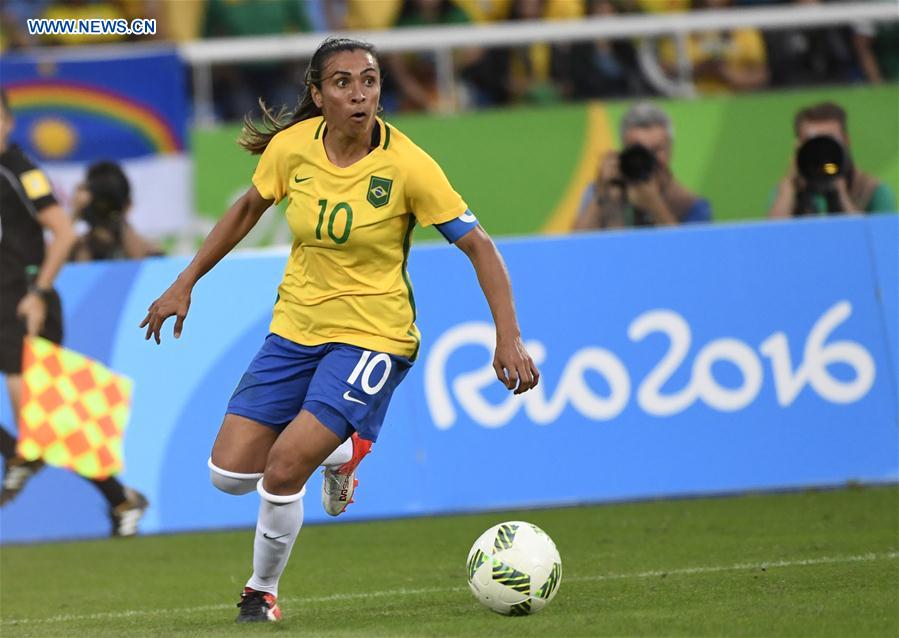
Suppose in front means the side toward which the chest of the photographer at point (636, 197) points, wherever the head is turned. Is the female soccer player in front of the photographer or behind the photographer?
in front

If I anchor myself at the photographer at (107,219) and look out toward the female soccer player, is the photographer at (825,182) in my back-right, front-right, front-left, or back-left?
front-left

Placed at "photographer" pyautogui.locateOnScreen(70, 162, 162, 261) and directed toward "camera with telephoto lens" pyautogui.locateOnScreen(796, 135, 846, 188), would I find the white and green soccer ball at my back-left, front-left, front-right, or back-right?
front-right

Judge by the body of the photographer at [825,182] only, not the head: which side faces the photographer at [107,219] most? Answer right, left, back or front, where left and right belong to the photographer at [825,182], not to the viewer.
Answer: right

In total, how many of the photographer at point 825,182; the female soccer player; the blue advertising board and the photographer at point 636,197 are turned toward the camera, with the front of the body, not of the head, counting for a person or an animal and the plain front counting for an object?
4

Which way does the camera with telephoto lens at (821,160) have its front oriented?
toward the camera

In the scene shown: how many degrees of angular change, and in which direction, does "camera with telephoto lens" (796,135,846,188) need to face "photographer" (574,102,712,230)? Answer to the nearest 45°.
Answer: approximately 90° to its right

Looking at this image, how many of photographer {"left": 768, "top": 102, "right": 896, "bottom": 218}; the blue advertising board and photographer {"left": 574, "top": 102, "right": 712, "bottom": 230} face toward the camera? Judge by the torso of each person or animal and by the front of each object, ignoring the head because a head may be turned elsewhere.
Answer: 3

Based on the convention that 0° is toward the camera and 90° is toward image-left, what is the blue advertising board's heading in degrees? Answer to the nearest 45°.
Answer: approximately 0°

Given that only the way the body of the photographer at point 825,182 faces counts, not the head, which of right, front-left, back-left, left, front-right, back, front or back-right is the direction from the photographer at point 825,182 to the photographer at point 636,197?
right

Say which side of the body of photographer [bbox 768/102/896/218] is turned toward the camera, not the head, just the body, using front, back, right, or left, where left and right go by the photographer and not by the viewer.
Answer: front
